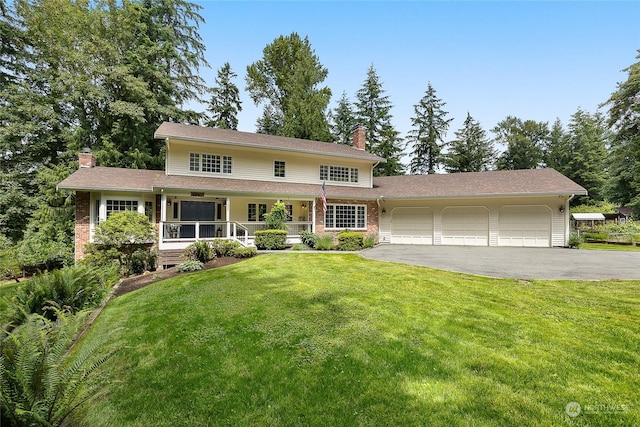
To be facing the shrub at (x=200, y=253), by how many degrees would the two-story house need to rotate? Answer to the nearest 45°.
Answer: approximately 45° to its right

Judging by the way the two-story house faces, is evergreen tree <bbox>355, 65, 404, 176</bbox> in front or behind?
behind

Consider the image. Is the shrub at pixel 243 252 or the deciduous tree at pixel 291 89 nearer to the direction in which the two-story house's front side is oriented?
the shrub

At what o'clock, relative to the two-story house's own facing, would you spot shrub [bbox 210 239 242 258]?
The shrub is roughly at 1 o'clock from the two-story house.

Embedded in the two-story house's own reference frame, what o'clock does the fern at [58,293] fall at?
The fern is roughly at 1 o'clock from the two-story house.

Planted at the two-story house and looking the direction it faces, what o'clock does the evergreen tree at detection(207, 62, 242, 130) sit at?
The evergreen tree is roughly at 5 o'clock from the two-story house.

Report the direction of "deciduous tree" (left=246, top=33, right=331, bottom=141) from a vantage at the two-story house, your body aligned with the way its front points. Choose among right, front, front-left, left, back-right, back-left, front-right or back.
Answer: back

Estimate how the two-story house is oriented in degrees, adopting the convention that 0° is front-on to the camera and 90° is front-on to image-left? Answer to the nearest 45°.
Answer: approximately 0°

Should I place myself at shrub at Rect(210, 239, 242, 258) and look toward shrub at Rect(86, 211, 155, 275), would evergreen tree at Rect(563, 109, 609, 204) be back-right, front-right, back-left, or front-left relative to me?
back-right

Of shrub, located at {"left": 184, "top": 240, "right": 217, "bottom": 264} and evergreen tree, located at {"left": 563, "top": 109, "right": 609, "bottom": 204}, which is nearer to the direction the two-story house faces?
the shrub

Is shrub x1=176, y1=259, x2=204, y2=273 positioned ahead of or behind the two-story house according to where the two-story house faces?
ahead
